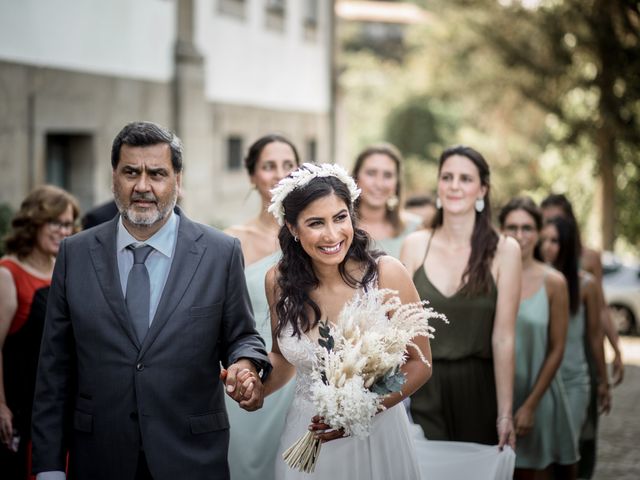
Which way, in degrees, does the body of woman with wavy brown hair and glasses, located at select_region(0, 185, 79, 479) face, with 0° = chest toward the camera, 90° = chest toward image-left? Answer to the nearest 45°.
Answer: approximately 315°

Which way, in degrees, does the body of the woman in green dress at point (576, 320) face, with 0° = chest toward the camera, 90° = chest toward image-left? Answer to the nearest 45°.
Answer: approximately 45°

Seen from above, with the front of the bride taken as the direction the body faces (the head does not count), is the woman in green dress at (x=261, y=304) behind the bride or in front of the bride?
behind

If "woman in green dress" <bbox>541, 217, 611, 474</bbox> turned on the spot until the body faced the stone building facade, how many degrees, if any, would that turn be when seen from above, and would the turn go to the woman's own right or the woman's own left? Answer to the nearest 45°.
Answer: approximately 90° to the woman's own right

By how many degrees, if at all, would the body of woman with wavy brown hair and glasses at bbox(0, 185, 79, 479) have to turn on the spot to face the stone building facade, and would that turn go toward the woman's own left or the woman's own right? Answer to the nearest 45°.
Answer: approximately 135° to the woman's own left

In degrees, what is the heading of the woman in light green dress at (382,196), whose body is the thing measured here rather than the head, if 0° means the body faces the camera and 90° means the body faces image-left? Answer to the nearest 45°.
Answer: approximately 0°

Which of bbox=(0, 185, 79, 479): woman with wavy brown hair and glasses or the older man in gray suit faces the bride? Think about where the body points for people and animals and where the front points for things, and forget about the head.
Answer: the woman with wavy brown hair and glasses

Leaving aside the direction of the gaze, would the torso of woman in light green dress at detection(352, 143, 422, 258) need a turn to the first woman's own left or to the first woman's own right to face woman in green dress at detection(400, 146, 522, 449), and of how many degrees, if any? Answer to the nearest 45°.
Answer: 0° — they already face them
